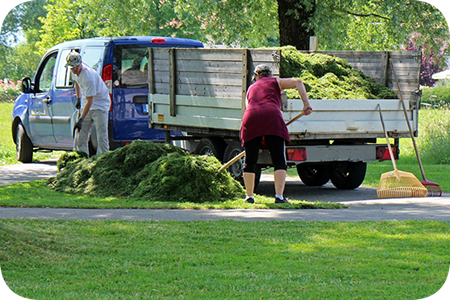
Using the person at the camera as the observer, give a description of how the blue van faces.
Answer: facing away from the viewer and to the left of the viewer

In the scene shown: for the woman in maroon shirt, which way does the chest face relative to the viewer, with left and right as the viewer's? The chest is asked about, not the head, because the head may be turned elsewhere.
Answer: facing away from the viewer

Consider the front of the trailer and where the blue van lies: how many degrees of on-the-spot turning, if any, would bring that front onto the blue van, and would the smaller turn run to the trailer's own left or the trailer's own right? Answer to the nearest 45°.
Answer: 0° — it already faces it

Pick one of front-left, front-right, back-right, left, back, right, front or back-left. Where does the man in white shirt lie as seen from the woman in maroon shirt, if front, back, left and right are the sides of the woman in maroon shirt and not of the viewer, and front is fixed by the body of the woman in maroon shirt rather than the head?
front-left

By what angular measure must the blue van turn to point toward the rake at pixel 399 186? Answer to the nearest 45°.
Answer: approximately 180°

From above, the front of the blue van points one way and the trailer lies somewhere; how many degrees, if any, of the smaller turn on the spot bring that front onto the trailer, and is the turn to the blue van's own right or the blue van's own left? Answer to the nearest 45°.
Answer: approximately 180°

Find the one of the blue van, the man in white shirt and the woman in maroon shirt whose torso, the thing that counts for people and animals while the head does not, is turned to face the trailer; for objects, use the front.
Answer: the woman in maroon shirt

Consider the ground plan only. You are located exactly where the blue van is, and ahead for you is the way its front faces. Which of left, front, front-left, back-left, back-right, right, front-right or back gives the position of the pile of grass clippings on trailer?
back

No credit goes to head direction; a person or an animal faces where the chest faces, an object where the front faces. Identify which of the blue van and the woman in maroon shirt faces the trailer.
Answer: the woman in maroon shirt

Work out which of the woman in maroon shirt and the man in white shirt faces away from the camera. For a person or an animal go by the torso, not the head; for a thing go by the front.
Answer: the woman in maroon shirt

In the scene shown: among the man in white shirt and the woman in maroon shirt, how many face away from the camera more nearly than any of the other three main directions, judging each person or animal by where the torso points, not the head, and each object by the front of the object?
1
